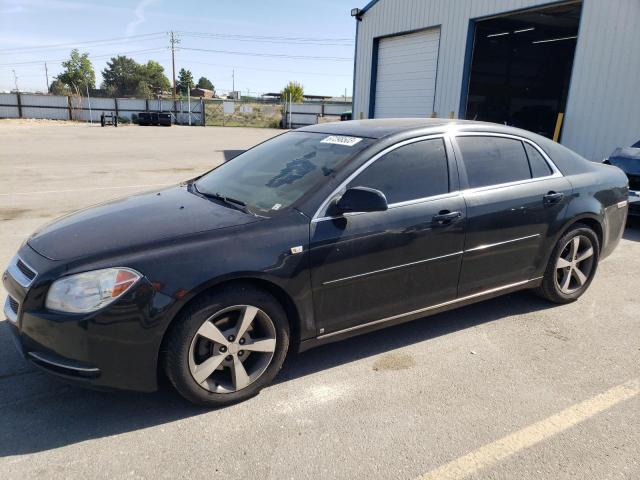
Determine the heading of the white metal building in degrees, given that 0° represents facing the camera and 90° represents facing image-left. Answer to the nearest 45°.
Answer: approximately 45°

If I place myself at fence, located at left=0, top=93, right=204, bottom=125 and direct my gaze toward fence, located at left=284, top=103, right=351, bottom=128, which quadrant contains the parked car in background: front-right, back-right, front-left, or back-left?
front-right

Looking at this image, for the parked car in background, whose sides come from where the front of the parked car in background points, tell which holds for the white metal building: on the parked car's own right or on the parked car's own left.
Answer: on the parked car's own right

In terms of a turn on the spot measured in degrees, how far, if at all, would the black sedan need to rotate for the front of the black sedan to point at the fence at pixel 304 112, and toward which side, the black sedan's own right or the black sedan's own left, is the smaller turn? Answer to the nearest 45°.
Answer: approximately 135° to the black sedan's own right

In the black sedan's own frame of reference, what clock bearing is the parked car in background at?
The parked car in background is roughly at 6 o'clock from the black sedan.

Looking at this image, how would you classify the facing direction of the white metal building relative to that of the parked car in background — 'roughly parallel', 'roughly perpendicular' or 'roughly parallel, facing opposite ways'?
roughly parallel

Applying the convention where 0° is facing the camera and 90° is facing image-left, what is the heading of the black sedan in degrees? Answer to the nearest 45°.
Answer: approximately 45°

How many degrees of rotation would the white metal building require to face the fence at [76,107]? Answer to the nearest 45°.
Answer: approximately 90° to its right

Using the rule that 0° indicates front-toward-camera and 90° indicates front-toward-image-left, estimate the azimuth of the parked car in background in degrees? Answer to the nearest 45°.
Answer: approximately 45°

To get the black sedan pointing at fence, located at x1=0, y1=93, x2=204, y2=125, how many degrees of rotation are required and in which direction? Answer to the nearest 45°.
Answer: approximately 90° to its right

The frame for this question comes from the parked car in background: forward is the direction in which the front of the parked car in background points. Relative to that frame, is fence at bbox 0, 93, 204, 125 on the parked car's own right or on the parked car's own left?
on the parked car's own right

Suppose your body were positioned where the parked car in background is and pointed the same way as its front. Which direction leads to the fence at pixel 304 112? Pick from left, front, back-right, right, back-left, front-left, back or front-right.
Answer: right
